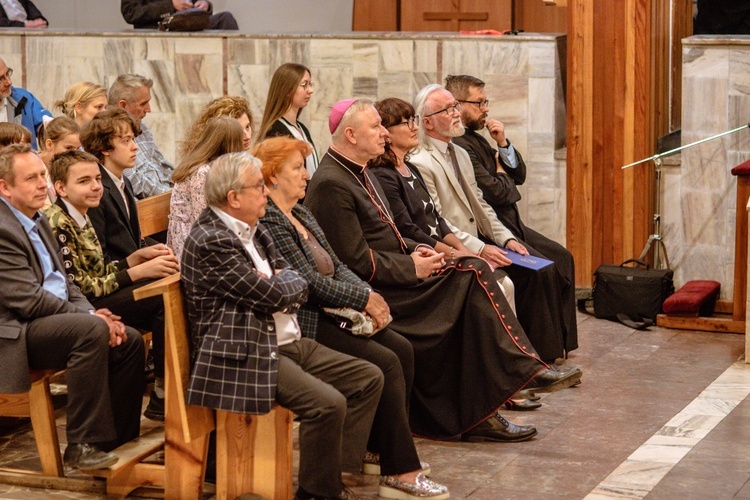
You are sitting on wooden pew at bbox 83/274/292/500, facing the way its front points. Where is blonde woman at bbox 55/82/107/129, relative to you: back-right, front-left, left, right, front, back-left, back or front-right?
left

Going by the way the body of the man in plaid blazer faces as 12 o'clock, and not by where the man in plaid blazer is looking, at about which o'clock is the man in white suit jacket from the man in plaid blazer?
The man in white suit jacket is roughly at 10 o'clock from the man in plaid blazer.

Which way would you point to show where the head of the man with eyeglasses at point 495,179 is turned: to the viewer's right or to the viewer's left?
to the viewer's right

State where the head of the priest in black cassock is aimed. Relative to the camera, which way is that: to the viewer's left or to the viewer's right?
to the viewer's right

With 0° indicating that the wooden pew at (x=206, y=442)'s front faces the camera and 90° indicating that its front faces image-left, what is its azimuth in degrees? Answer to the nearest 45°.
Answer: approximately 270°

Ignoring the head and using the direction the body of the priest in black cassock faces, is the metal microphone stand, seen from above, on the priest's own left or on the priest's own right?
on the priest's own left

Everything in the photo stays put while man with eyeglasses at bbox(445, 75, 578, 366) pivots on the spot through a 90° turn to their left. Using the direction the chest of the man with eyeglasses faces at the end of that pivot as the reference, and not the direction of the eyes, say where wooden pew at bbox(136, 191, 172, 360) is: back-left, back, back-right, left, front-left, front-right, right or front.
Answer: back-left

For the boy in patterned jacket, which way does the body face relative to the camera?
to the viewer's right

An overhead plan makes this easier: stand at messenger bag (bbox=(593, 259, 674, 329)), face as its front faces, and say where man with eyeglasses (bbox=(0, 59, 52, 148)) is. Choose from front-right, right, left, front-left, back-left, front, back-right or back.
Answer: right

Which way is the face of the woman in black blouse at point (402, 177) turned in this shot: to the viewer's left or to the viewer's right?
to the viewer's right
